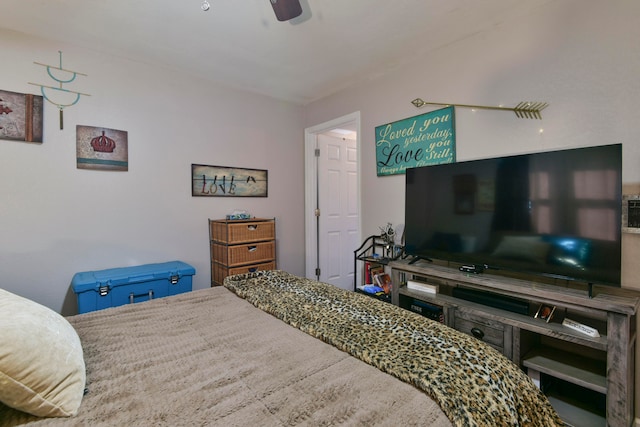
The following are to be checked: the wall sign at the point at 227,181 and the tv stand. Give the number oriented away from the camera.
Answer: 0

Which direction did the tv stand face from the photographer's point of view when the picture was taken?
facing the viewer and to the left of the viewer

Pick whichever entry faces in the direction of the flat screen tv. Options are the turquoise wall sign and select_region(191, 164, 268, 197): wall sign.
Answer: the wall sign

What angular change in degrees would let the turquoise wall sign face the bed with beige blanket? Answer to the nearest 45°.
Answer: approximately 45° to its left

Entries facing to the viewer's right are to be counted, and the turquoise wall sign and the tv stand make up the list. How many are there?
0

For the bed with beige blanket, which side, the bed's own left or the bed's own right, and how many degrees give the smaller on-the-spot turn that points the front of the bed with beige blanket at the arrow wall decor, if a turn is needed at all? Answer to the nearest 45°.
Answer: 0° — it already faces it

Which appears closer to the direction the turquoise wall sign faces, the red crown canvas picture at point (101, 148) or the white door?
the red crown canvas picture

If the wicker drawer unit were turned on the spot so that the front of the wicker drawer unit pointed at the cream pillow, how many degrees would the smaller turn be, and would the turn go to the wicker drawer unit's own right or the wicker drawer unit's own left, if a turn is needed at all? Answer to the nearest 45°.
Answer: approximately 45° to the wicker drawer unit's own right

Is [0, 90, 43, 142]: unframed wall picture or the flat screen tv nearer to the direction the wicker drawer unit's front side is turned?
the flat screen tv

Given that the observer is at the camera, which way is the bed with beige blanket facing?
facing away from the viewer and to the right of the viewer

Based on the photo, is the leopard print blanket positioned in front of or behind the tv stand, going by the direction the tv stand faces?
in front

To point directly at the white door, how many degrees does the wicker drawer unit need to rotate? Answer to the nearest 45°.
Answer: approximately 90° to its left

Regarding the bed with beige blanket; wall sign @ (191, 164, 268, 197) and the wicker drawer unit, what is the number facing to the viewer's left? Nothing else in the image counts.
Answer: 0

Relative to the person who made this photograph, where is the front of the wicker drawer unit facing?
facing the viewer and to the right of the viewer

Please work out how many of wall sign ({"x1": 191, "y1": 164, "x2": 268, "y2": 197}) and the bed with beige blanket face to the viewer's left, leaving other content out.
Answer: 0
